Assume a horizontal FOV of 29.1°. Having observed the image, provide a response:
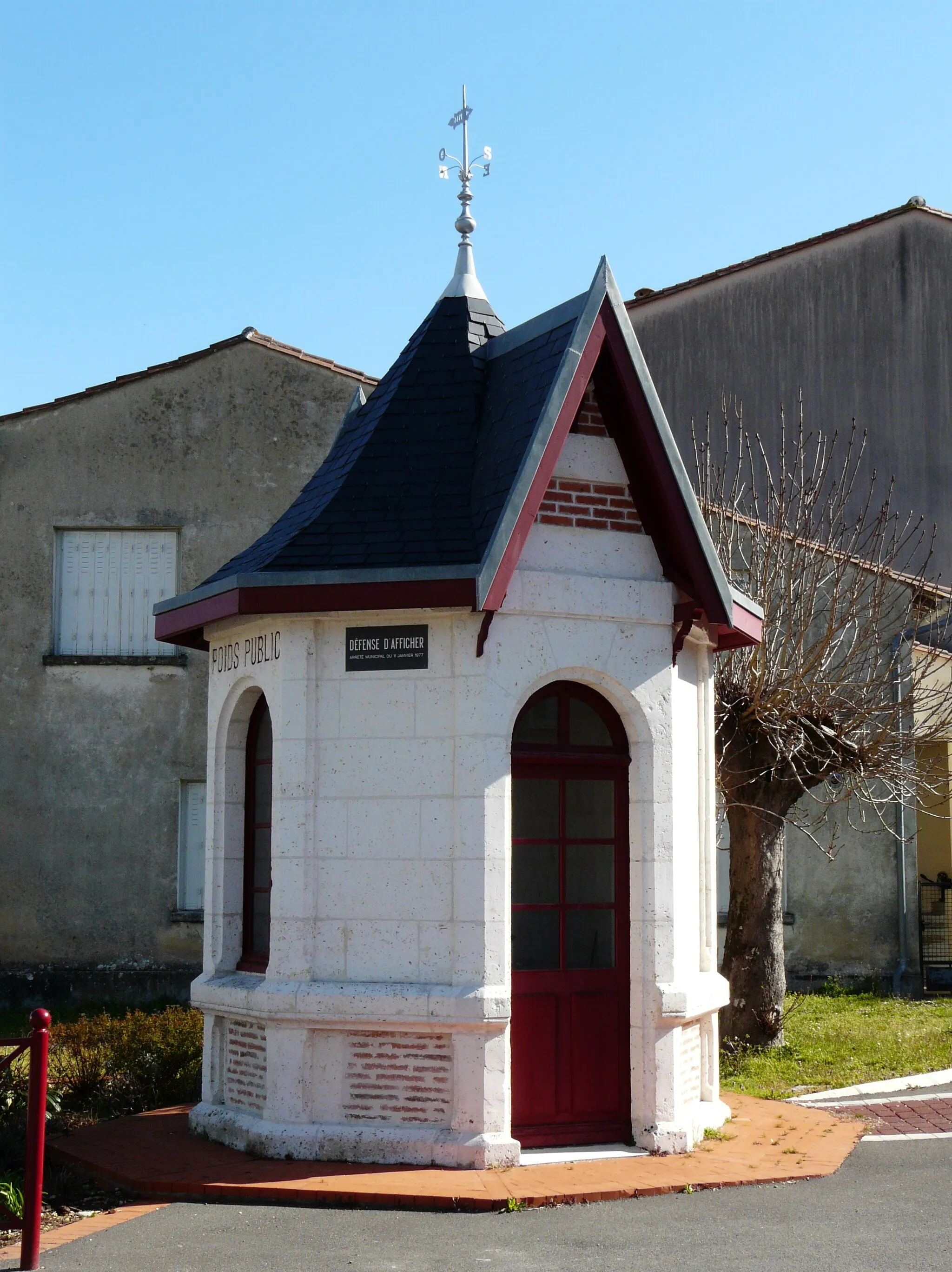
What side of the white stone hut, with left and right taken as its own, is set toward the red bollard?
right

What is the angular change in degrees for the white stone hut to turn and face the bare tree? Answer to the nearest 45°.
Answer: approximately 90° to its left

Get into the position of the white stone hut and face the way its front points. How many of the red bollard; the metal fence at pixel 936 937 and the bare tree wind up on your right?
1

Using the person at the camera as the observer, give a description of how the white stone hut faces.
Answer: facing the viewer and to the right of the viewer

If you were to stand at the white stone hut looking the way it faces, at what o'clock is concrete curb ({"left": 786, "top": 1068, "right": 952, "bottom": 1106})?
The concrete curb is roughly at 9 o'clock from the white stone hut.

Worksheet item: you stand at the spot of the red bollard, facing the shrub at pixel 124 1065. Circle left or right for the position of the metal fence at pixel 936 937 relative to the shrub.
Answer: right

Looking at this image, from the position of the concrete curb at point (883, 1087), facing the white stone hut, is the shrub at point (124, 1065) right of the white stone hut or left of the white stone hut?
right

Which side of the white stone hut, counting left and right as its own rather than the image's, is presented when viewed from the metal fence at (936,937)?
left

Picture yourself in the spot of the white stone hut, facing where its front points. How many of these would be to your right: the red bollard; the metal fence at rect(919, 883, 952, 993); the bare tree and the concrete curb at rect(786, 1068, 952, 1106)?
1

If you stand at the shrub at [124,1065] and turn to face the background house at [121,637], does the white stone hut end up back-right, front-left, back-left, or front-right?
back-right

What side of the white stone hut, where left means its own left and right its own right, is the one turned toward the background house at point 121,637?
back

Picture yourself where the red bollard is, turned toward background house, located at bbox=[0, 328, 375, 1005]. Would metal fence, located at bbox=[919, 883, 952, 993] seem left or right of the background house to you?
right
